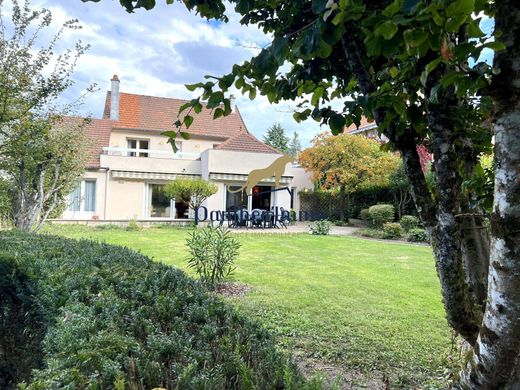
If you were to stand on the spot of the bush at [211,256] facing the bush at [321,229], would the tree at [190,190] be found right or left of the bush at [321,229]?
left

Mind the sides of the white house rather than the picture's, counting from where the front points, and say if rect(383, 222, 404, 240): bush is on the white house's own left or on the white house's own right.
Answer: on the white house's own left

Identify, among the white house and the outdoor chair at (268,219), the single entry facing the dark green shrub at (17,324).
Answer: the white house

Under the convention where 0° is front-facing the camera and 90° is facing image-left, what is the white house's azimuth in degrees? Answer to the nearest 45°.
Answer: approximately 0°

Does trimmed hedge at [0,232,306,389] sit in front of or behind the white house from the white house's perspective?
in front

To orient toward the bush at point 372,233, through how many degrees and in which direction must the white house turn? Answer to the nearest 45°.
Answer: approximately 45° to its left

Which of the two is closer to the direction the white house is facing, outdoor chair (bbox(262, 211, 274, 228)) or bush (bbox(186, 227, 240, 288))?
the bush
